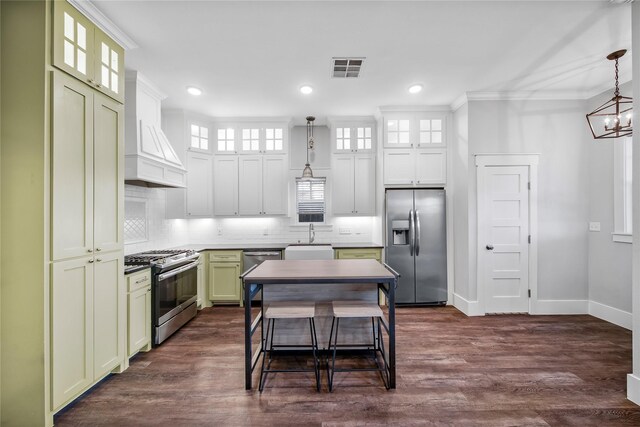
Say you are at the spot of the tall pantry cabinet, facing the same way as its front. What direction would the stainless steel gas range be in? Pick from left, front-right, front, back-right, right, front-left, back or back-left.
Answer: left

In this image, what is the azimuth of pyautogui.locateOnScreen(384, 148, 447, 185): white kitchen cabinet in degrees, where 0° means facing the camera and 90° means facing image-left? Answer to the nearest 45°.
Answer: approximately 0°

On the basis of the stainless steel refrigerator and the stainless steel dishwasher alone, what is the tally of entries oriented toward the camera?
2

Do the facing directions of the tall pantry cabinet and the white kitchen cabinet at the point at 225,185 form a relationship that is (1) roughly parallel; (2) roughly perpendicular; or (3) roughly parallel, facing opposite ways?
roughly perpendicular

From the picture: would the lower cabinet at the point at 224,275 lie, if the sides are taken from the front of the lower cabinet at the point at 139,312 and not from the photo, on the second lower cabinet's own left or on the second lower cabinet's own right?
on the second lower cabinet's own left

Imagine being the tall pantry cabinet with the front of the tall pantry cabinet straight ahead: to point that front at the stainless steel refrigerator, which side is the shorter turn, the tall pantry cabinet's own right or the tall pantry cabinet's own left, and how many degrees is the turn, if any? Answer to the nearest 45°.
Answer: approximately 45° to the tall pantry cabinet's own left

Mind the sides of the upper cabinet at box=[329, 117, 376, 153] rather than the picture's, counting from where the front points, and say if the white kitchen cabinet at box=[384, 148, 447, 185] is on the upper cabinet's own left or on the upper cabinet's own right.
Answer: on the upper cabinet's own left

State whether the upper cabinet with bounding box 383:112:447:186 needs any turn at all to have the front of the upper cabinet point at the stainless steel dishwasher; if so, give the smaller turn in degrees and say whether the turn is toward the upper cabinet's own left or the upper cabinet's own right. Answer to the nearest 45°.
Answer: approximately 90° to the upper cabinet's own right

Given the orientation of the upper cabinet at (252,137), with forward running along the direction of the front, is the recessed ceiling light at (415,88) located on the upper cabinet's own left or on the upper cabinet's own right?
on the upper cabinet's own left

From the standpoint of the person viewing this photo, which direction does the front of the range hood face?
facing the viewer and to the right of the viewer
